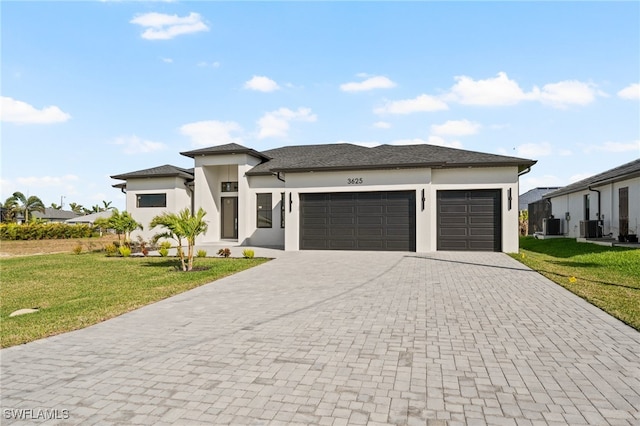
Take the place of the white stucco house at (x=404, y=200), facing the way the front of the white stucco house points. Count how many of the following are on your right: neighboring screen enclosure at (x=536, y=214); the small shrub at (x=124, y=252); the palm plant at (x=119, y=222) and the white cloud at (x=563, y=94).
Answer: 2

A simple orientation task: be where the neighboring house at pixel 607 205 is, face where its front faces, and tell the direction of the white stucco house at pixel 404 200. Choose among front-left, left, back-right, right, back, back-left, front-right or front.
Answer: right

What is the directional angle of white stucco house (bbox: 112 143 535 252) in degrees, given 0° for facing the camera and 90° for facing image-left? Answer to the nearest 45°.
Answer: approximately 0°

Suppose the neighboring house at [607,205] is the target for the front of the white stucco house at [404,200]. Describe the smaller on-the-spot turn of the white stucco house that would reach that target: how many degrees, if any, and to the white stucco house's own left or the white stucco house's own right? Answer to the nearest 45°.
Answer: approximately 90° to the white stucco house's own left

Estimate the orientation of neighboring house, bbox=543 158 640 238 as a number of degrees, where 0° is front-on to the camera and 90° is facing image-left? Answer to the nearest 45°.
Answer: approximately 315°

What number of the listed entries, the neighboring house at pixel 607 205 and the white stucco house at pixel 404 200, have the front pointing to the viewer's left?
0

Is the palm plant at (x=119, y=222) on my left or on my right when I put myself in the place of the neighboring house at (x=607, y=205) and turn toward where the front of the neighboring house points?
on my right

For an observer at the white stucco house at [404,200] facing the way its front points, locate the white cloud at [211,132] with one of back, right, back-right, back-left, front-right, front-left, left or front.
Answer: back-right
